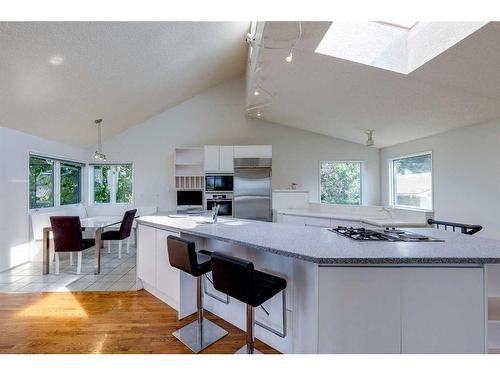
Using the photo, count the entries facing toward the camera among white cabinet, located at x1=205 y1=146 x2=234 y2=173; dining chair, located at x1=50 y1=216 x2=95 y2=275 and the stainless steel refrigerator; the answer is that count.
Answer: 2

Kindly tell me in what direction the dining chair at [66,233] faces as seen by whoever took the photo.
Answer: facing away from the viewer and to the right of the viewer

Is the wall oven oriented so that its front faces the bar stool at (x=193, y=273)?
yes

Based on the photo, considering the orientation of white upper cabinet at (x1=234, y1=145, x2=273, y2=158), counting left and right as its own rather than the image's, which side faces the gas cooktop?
front

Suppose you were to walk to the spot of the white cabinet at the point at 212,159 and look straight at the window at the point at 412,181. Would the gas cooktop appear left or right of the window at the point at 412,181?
right

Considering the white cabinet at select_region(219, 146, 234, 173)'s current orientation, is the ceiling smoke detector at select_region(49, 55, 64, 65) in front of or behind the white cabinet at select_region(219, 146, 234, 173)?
in front

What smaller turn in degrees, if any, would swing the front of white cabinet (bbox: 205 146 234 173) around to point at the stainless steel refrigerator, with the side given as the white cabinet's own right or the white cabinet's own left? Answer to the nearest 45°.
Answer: approximately 90° to the white cabinet's own left

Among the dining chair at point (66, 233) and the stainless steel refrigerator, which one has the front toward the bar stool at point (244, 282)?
the stainless steel refrigerator

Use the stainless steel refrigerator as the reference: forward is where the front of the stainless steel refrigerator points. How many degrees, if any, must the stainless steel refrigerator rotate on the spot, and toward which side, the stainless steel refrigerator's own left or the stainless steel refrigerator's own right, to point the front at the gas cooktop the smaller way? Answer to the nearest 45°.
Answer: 0° — it already faces it

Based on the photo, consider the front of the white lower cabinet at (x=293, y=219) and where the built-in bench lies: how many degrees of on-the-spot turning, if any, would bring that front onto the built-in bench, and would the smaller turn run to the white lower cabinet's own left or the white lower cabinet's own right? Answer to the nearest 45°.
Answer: approximately 90° to the white lower cabinet's own right

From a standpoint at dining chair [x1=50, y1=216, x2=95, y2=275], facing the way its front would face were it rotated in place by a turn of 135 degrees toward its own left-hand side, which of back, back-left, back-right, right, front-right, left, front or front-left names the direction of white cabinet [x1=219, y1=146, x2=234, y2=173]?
back

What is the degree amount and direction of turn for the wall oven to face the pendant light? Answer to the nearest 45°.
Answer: approximately 90° to its right
